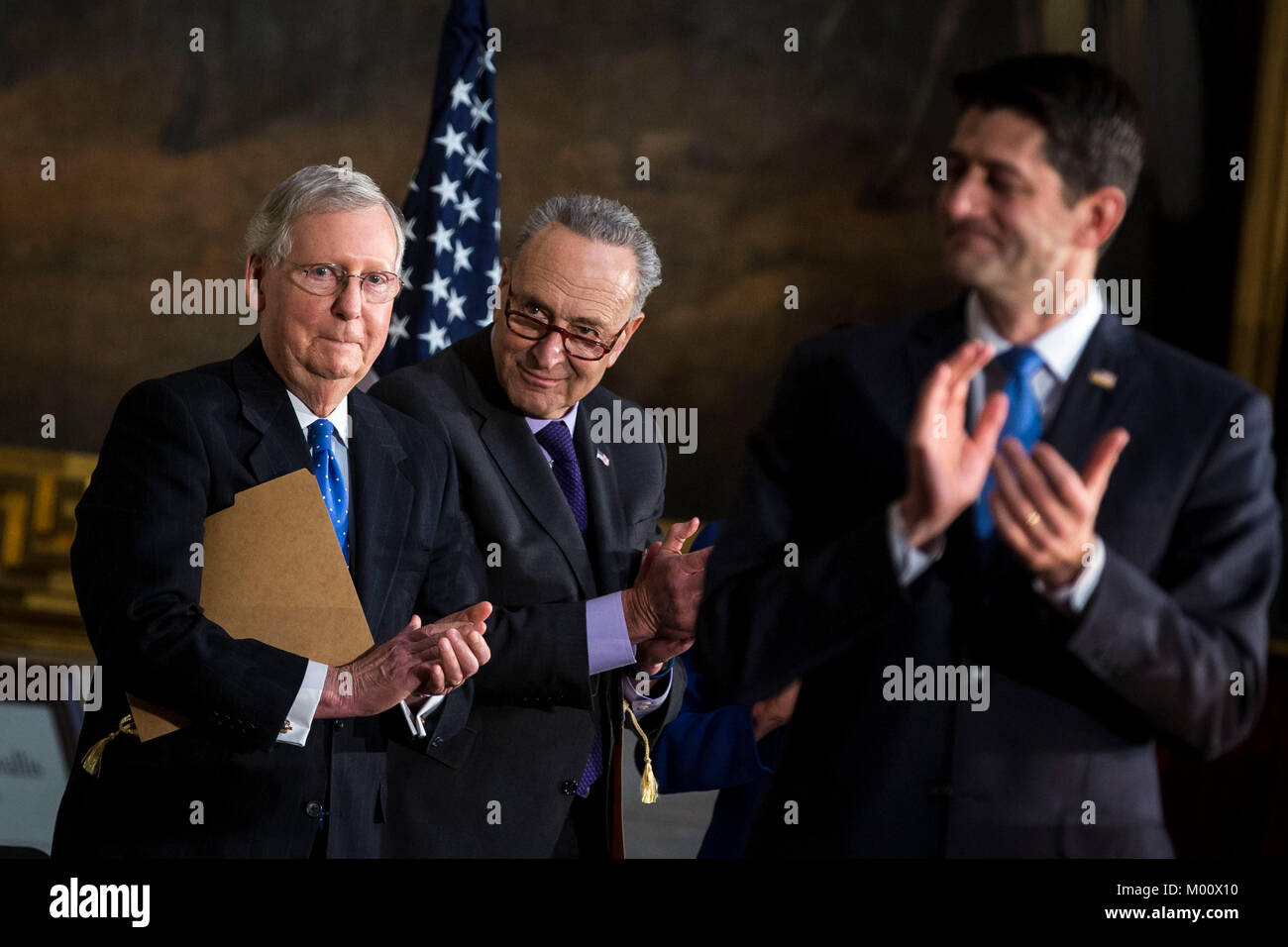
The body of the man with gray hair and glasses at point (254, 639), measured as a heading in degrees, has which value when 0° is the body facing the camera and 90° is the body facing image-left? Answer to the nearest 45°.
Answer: approximately 315°

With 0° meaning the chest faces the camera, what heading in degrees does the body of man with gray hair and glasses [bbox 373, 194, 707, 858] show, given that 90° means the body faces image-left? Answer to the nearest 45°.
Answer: approximately 315°

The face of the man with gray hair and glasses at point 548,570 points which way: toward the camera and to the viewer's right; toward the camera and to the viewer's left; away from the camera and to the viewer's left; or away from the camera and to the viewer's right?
toward the camera and to the viewer's left

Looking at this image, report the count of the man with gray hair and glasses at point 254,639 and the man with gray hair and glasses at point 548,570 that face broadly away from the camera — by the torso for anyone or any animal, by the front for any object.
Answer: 0
